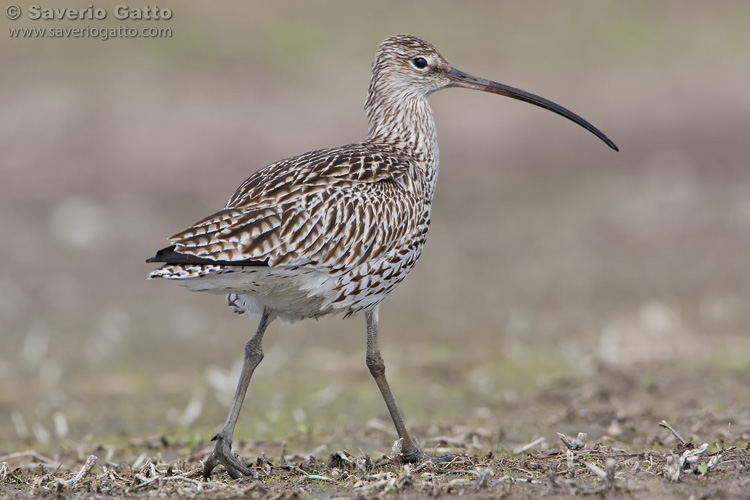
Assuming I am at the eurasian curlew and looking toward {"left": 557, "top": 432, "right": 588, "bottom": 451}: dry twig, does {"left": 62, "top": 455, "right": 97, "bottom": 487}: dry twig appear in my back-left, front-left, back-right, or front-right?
back-right

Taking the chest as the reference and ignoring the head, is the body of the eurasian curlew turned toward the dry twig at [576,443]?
yes

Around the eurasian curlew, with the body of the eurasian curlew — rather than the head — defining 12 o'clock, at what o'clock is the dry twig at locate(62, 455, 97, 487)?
The dry twig is roughly at 5 o'clock from the eurasian curlew.

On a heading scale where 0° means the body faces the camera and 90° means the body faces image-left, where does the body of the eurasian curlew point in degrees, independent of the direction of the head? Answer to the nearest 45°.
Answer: approximately 270°
